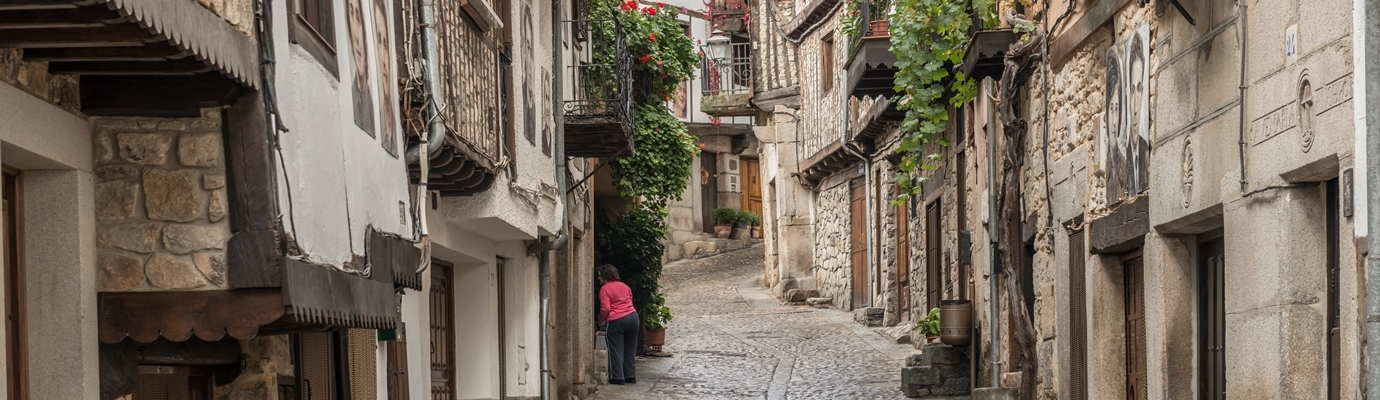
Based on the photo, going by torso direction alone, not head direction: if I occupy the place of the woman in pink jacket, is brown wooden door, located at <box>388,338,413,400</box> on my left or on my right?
on my left

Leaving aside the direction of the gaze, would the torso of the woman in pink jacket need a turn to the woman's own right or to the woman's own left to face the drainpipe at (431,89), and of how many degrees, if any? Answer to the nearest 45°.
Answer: approximately 135° to the woman's own left

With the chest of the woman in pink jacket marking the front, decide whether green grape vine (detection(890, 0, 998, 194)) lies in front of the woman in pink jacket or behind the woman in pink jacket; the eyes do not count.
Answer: behind

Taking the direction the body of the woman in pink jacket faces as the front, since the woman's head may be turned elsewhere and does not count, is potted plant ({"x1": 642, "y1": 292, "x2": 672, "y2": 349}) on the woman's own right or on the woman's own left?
on the woman's own right

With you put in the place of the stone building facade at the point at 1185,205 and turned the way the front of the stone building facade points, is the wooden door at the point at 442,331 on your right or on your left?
on your right

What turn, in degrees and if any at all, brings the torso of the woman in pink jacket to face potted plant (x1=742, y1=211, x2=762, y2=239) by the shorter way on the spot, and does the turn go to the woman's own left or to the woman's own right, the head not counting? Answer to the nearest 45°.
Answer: approximately 45° to the woman's own right

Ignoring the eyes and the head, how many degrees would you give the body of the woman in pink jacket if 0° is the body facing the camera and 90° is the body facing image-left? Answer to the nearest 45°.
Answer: approximately 135°
